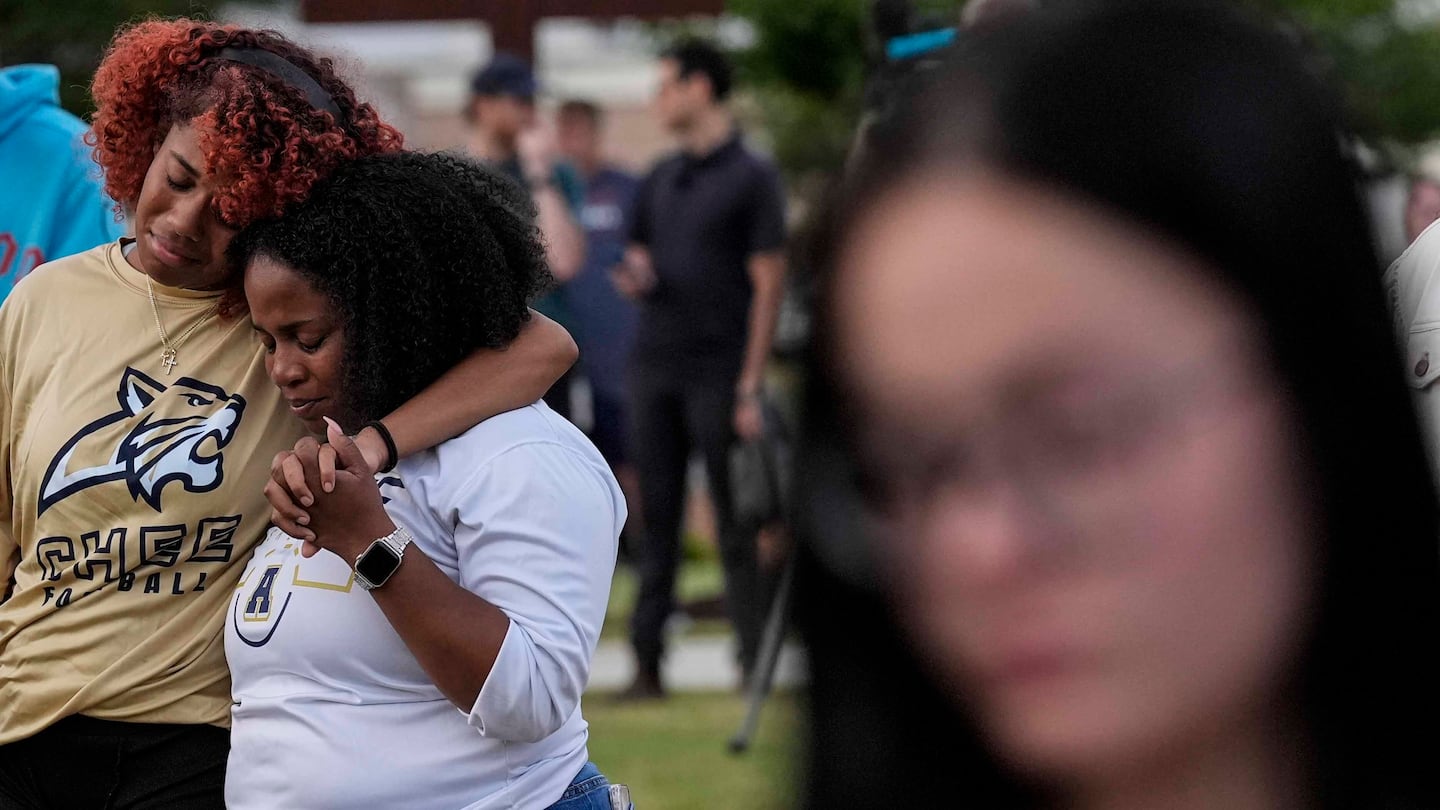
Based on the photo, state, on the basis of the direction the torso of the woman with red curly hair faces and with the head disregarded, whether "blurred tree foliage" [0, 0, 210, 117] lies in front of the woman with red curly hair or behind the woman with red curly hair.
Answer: behind

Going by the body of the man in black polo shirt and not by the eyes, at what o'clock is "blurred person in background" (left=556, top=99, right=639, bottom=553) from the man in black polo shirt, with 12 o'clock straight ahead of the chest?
The blurred person in background is roughly at 4 o'clock from the man in black polo shirt.

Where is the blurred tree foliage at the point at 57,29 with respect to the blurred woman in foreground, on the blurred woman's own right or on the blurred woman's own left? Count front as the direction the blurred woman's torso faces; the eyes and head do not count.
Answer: on the blurred woman's own right

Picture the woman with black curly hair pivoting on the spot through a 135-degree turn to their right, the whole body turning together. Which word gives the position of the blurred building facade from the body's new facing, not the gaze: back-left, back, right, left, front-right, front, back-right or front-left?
front

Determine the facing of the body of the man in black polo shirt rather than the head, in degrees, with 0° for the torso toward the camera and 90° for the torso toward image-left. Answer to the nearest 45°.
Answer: approximately 45°

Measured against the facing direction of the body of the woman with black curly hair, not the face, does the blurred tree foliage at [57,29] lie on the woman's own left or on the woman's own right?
on the woman's own right

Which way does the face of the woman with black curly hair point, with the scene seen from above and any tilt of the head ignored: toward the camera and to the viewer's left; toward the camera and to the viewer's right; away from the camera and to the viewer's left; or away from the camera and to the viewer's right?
toward the camera and to the viewer's left
